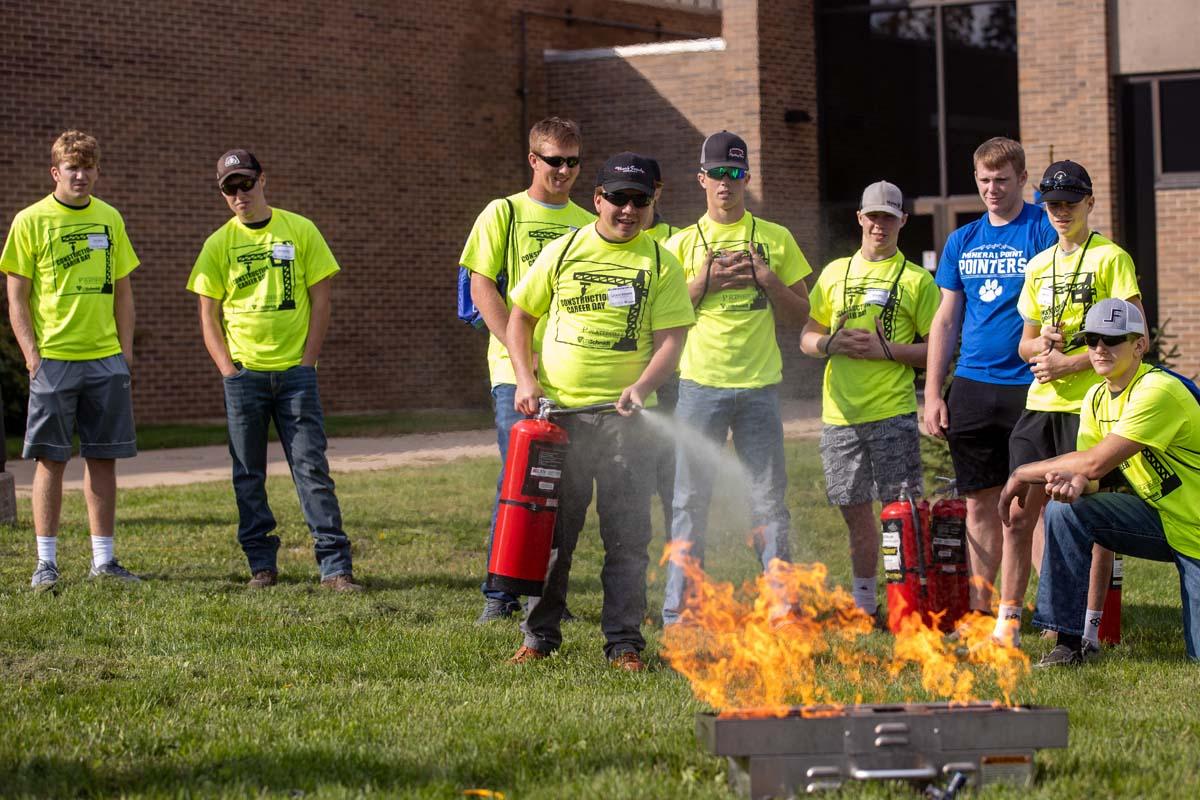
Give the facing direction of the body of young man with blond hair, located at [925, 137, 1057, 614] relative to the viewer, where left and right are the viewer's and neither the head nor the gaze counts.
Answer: facing the viewer

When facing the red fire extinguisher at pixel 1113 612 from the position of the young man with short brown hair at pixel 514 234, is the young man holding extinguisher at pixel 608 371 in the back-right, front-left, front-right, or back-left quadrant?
front-right

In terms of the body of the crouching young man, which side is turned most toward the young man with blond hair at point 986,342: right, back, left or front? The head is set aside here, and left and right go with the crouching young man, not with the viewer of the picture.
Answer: right

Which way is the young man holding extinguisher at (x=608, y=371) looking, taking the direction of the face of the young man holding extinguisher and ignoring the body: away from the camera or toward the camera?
toward the camera

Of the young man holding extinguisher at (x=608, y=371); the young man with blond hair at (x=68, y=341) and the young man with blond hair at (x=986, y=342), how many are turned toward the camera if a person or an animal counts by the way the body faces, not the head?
3

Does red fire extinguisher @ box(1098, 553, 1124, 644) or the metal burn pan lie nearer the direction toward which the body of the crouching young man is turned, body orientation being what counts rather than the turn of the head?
the metal burn pan

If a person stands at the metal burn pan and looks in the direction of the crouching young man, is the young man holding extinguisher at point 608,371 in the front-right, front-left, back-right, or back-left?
front-left

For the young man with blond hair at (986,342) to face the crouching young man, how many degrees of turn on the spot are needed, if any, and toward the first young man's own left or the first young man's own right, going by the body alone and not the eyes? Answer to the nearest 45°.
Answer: approximately 45° to the first young man's own left

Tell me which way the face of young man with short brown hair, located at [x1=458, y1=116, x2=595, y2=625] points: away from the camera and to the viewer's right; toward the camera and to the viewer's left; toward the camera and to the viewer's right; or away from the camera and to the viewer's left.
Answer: toward the camera and to the viewer's right

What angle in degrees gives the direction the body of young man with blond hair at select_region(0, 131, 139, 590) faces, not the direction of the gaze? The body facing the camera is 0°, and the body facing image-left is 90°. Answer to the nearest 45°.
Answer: approximately 0°

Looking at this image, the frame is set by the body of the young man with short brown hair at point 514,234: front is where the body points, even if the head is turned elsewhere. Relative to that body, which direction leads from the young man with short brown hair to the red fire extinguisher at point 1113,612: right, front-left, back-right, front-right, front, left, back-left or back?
front-left

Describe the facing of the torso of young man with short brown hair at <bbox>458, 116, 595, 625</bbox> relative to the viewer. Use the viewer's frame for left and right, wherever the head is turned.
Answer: facing the viewer and to the right of the viewer

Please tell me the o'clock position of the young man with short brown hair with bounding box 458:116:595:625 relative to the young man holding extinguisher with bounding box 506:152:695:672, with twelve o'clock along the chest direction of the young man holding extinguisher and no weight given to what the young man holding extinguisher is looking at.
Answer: The young man with short brown hair is roughly at 5 o'clock from the young man holding extinguisher.

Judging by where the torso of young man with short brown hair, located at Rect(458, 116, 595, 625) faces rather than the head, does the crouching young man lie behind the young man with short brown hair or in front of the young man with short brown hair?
in front

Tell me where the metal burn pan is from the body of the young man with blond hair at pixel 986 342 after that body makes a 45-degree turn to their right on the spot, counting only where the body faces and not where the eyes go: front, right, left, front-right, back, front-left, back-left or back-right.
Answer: front-left

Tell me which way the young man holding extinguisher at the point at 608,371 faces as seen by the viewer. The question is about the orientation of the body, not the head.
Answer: toward the camera

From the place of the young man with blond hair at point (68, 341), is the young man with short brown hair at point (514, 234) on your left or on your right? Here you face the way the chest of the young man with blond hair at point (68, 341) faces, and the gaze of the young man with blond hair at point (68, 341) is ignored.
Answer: on your left

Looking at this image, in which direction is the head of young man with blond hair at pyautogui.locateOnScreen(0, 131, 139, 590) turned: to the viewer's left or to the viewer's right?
to the viewer's right

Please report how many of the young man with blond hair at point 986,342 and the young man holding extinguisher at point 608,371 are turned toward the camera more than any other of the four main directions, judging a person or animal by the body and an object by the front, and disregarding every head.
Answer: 2
